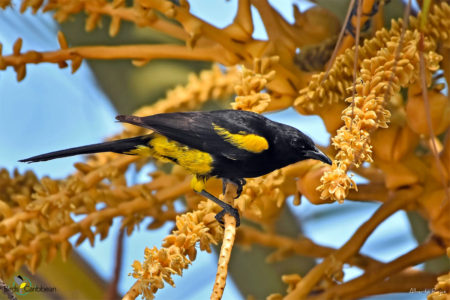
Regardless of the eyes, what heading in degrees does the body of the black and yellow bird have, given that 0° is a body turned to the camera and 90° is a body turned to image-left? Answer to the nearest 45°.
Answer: approximately 270°
